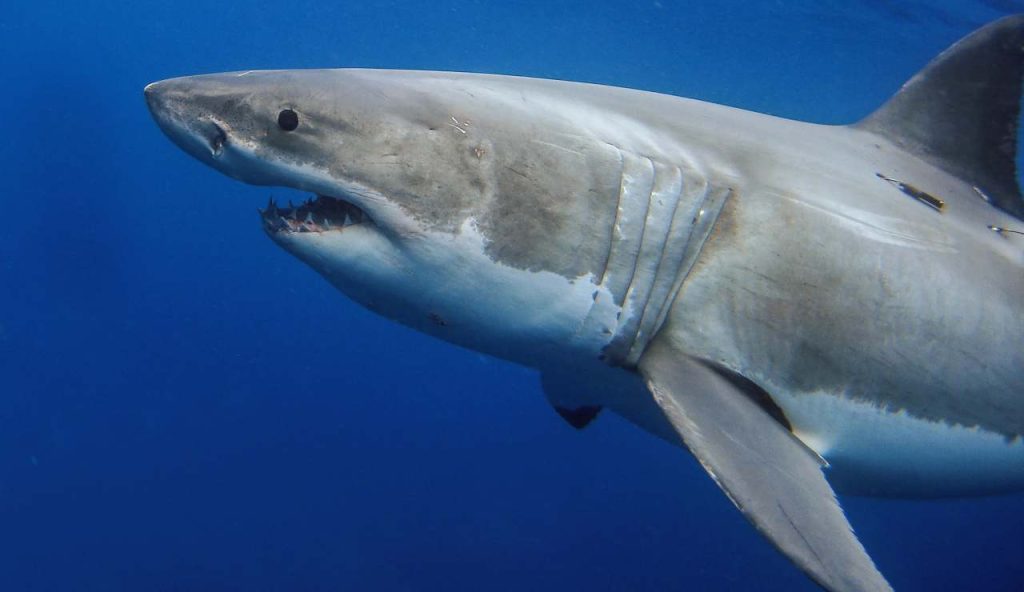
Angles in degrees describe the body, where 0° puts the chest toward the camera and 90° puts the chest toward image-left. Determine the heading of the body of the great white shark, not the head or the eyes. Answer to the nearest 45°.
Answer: approximately 90°
